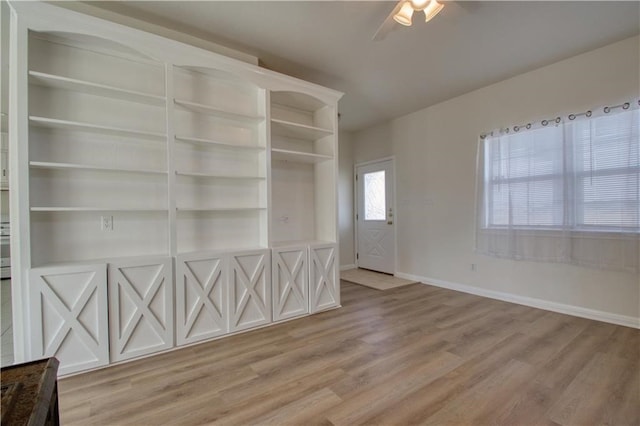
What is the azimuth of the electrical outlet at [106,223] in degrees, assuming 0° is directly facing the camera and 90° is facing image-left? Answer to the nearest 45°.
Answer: approximately 0°

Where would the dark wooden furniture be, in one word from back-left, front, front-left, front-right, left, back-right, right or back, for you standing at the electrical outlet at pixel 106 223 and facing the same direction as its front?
front

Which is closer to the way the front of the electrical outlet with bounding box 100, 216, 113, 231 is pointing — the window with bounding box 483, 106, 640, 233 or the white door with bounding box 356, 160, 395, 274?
the window

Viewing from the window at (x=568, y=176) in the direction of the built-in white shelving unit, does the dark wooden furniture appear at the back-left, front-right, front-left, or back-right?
front-left

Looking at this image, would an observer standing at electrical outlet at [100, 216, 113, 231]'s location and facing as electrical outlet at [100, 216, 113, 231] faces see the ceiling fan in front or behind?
in front

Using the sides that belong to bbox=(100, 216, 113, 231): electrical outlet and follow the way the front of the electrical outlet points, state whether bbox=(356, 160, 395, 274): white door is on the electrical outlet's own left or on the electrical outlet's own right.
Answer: on the electrical outlet's own left

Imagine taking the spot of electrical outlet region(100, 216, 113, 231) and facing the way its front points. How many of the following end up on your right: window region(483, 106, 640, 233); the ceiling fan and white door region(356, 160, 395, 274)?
0
